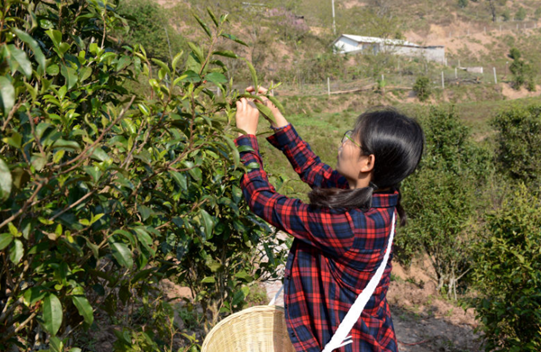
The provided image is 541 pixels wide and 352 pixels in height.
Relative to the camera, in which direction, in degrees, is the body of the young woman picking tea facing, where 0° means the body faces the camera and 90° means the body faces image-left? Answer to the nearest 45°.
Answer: approximately 90°

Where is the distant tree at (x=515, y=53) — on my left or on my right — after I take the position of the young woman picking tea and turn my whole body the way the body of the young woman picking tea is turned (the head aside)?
on my right

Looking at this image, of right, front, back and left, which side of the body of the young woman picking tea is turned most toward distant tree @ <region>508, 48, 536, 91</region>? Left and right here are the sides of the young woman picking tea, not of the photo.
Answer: right

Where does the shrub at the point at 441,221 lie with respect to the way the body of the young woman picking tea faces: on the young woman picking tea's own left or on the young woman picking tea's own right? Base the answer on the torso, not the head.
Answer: on the young woman picking tea's own right

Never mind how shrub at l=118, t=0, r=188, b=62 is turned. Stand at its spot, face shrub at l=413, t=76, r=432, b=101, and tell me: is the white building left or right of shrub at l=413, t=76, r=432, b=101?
left

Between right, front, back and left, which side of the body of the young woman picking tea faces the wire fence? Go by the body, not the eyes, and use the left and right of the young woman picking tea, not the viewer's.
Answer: right

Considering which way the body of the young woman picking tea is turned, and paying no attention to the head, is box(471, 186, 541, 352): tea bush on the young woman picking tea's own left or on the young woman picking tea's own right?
on the young woman picking tea's own right

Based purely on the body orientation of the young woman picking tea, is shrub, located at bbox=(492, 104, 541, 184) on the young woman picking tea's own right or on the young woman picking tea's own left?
on the young woman picking tea's own right

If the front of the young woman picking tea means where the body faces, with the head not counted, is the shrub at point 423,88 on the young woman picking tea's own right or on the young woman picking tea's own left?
on the young woman picking tea's own right
